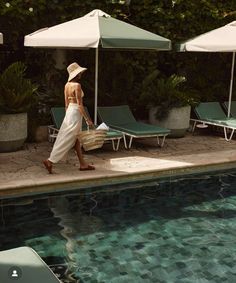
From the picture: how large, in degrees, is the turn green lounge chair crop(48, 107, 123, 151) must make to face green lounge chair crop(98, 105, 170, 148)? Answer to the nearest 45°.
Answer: approximately 45° to its left

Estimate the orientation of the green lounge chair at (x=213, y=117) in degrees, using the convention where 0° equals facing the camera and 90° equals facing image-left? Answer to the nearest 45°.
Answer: approximately 315°

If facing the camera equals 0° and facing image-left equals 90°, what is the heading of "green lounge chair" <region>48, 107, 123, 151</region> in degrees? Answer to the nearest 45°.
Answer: approximately 315°
